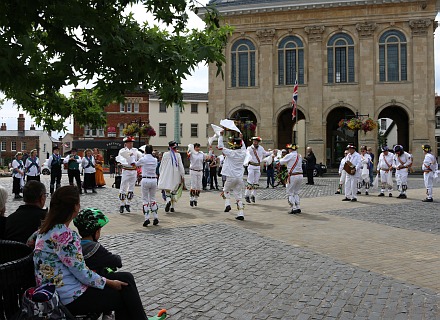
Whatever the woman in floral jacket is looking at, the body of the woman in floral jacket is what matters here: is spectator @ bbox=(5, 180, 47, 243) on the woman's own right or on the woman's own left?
on the woman's own left

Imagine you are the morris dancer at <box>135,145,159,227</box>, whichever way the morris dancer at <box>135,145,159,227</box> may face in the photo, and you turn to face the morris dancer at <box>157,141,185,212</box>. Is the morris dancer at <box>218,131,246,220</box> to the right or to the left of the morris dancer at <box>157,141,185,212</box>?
right

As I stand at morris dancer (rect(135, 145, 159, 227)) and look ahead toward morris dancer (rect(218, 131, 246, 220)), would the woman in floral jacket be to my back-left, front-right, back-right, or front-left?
back-right

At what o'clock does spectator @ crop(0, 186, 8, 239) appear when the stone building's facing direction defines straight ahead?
The spectator is roughly at 12 o'clock from the stone building.

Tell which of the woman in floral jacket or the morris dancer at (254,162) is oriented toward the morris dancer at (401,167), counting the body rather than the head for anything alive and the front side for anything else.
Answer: the woman in floral jacket

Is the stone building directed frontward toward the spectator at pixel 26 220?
yes

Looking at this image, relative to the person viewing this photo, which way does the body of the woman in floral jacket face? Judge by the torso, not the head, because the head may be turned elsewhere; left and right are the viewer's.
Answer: facing away from the viewer and to the right of the viewer
